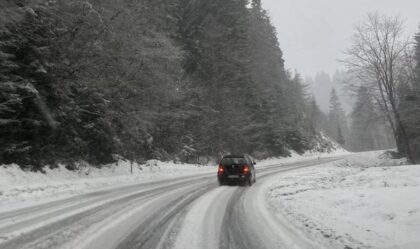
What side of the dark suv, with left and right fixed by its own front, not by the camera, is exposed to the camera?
back
